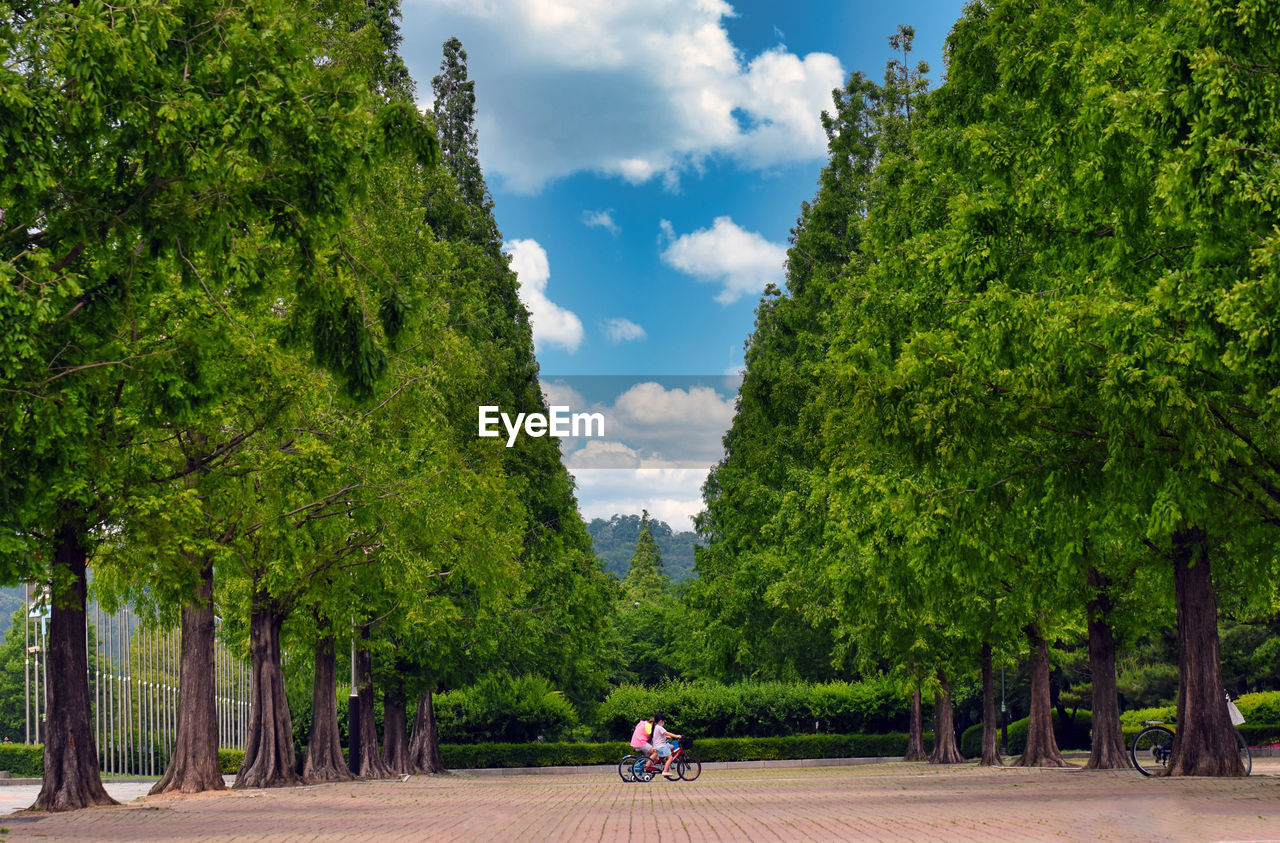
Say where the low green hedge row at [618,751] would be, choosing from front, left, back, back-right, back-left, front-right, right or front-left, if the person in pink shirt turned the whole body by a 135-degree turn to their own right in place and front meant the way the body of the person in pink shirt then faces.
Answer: back-right

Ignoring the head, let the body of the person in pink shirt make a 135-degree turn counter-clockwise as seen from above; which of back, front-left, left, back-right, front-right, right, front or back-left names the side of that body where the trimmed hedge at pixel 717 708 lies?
front-right

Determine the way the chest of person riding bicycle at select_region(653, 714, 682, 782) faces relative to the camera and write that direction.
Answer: to the viewer's right

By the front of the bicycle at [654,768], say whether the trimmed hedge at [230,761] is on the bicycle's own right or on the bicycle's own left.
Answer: on the bicycle's own left

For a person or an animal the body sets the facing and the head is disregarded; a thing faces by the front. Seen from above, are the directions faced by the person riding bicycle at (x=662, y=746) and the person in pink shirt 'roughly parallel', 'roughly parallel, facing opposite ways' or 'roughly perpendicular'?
roughly parallel

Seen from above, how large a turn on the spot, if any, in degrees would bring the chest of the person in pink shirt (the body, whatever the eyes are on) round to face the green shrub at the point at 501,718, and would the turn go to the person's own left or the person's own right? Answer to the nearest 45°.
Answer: approximately 90° to the person's own left

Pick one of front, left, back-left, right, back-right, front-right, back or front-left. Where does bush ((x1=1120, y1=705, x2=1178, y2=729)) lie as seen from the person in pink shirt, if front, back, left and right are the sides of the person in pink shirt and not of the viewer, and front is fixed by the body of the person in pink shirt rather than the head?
front-left

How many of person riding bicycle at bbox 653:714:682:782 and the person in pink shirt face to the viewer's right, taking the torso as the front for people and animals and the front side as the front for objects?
2

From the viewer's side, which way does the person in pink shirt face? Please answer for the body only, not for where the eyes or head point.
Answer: to the viewer's right

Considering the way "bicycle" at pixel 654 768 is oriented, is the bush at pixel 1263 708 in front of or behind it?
in front

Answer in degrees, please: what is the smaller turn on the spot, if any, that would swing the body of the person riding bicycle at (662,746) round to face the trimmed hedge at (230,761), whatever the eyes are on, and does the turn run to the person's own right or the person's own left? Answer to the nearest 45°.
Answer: approximately 135° to the person's own left

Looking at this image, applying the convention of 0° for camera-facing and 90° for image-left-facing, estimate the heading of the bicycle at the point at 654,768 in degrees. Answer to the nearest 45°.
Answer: approximately 270°
